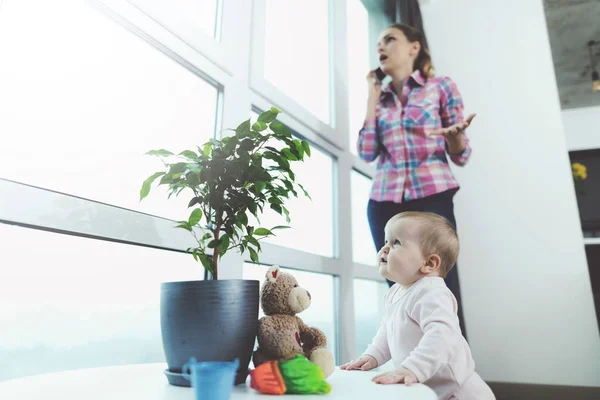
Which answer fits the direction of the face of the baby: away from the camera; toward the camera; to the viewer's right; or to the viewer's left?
to the viewer's left

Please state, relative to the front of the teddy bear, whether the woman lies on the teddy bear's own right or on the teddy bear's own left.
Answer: on the teddy bear's own left
